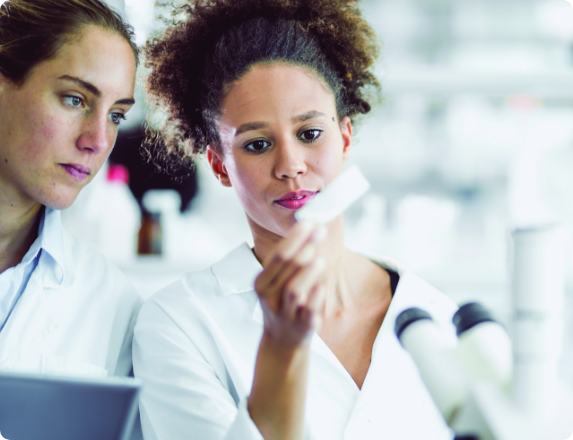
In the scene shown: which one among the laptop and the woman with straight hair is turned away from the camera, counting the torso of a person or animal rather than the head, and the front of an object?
the laptop

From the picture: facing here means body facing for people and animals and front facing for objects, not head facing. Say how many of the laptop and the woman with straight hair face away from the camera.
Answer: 1

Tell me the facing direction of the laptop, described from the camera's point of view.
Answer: facing away from the viewer

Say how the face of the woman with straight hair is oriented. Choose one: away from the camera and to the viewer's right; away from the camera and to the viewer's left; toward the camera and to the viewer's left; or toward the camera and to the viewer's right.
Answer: toward the camera and to the viewer's right

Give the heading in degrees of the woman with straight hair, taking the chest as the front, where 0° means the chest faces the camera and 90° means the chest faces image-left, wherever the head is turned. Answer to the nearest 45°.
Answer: approximately 315°

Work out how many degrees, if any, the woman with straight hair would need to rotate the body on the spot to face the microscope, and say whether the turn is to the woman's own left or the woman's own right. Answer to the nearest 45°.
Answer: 0° — they already face it
